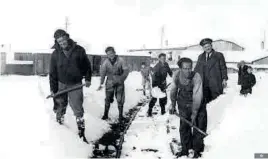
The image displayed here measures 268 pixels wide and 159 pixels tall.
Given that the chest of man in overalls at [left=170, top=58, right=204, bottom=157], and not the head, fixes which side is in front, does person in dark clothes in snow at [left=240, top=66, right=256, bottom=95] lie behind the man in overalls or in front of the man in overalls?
behind

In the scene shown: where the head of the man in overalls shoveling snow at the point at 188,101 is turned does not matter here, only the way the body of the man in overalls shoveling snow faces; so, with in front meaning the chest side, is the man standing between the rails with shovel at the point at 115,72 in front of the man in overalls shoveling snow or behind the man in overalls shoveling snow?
behind

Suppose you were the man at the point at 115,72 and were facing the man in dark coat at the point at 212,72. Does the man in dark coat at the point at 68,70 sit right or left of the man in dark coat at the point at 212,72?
right

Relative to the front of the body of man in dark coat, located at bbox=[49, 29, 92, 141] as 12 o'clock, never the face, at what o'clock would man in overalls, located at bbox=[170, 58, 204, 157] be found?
man in overalls, located at bbox=[170, 58, 204, 157] is roughly at 10 o'clock from man in dark coat, located at bbox=[49, 29, 92, 141].

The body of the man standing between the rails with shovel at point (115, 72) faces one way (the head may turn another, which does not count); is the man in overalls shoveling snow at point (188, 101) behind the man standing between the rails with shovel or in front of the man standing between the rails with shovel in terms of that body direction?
in front

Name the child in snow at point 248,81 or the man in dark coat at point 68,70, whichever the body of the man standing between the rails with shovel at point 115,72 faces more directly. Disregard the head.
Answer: the man in dark coat

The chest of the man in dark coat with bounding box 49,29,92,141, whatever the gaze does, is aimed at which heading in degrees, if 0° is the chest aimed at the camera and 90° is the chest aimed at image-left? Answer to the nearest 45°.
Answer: approximately 0°

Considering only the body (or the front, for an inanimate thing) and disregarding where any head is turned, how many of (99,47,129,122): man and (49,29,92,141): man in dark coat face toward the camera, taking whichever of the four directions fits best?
2
